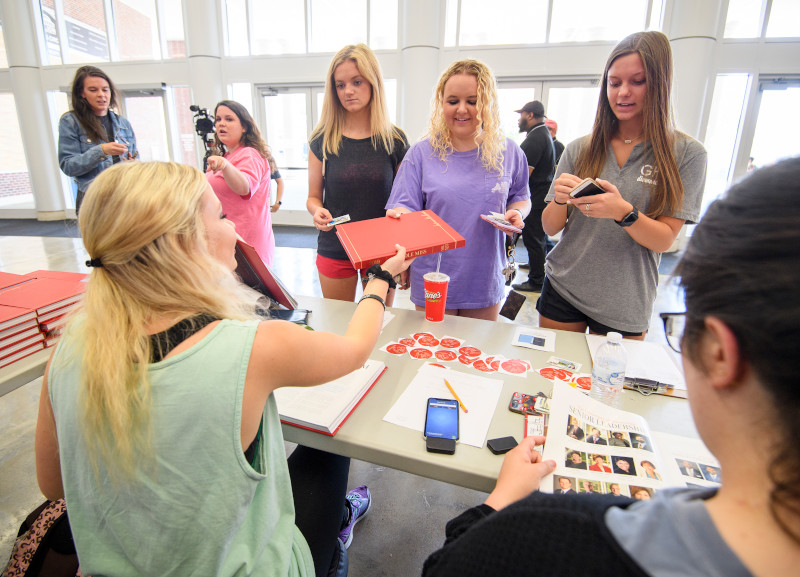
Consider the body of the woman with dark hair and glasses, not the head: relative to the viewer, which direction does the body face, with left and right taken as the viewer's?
facing away from the viewer and to the left of the viewer

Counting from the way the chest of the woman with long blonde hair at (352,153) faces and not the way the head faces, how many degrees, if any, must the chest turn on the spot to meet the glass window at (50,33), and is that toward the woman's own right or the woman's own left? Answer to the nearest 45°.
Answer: approximately 135° to the woman's own right

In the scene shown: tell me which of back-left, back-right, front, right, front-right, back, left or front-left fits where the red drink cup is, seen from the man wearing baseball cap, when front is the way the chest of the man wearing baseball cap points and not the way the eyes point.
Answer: left

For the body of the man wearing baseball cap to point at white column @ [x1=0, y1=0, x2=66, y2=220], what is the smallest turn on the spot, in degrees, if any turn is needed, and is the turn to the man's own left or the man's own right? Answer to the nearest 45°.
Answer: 0° — they already face it

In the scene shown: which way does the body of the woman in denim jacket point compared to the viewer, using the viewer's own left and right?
facing the viewer and to the right of the viewer

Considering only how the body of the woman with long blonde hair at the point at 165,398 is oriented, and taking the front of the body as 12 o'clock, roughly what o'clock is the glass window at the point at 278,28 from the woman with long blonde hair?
The glass window is roughly at 11 o'clock from the woman with long blonde hair.

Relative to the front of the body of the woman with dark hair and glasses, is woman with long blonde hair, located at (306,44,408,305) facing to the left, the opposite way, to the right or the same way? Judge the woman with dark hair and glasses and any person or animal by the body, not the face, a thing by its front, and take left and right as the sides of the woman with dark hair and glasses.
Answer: the opposite way

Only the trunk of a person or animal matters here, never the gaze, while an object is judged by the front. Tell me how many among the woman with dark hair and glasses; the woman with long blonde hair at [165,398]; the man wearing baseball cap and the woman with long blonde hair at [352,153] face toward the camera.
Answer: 1

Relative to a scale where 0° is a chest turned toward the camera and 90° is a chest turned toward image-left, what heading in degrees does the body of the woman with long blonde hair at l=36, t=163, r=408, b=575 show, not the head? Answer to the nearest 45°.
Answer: approximately 225°

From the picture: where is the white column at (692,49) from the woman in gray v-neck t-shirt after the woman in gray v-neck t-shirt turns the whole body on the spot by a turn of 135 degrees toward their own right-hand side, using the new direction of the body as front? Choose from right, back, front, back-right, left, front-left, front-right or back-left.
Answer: front

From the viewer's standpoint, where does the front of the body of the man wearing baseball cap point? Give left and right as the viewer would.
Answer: facing to the left of the viewer

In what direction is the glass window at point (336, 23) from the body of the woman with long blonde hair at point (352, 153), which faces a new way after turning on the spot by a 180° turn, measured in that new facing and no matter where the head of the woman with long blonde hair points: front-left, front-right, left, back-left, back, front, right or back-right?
front

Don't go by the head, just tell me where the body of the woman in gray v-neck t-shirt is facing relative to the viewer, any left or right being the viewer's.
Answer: facing the viewer and to the left of the viewer

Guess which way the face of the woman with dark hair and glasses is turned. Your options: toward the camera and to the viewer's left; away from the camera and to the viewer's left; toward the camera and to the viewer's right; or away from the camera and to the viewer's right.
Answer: away from the camera and to the viewer's left

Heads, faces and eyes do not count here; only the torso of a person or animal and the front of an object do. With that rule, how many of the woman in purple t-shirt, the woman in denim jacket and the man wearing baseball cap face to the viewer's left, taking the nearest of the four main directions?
1

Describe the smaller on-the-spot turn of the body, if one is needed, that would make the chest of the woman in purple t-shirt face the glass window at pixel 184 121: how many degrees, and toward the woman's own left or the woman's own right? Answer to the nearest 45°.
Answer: approximately 135° to the woman's own right
